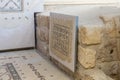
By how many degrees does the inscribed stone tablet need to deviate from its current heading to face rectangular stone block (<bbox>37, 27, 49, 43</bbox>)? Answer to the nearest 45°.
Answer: approximately 135° to its right

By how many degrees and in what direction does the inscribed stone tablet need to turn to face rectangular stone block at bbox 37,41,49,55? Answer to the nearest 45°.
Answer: approximately 135° to its right

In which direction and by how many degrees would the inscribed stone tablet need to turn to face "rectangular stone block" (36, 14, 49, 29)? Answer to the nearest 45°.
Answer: approximately 135° to its right
